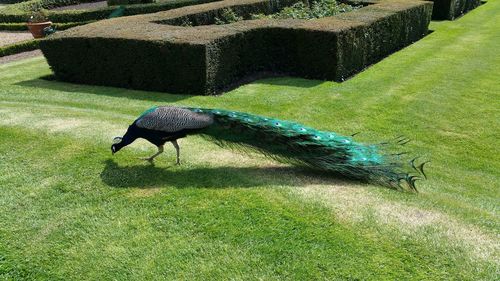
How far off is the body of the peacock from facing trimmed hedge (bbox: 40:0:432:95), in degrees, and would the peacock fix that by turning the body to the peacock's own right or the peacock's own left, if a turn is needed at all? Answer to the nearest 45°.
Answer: approximately 90° to the peacock's own right

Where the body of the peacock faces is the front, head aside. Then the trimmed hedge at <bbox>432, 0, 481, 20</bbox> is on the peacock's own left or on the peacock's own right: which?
on the peacock's own right

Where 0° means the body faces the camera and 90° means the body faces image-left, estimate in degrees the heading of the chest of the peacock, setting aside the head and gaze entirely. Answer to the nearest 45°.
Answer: approximately 90°

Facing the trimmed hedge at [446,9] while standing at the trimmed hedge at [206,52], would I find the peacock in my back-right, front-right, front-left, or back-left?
back-right
